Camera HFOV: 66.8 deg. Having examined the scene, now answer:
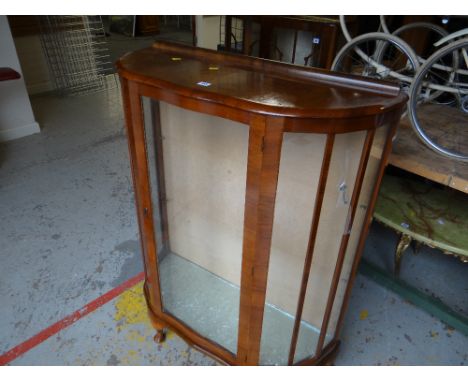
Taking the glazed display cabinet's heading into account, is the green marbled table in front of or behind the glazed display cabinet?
behind

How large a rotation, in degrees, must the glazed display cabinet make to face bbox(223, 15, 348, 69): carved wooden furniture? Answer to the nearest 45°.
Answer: approximately 135° to its right

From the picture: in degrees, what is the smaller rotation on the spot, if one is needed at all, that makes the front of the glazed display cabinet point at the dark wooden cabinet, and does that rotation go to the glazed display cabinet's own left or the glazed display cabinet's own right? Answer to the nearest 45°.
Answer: approximately 135° to the glazed display cabinet's own right

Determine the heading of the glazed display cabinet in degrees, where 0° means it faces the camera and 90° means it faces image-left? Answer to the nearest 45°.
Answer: approximately 45°

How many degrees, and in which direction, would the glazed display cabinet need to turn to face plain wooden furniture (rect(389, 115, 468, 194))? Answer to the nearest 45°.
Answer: approximately 180°
